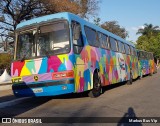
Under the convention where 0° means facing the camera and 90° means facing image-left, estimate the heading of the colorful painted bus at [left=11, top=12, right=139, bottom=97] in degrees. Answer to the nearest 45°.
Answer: approximately 45°

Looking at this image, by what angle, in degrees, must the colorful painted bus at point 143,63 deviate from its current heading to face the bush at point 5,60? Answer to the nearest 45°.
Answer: approximately 45° to its right

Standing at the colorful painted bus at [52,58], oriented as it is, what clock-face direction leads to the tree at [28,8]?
The tree is roughly at 4 o'clock from the colorful painted bus.

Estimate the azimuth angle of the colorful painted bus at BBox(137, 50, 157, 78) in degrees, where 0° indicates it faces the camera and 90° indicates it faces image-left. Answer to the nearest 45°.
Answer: approximately 45°
